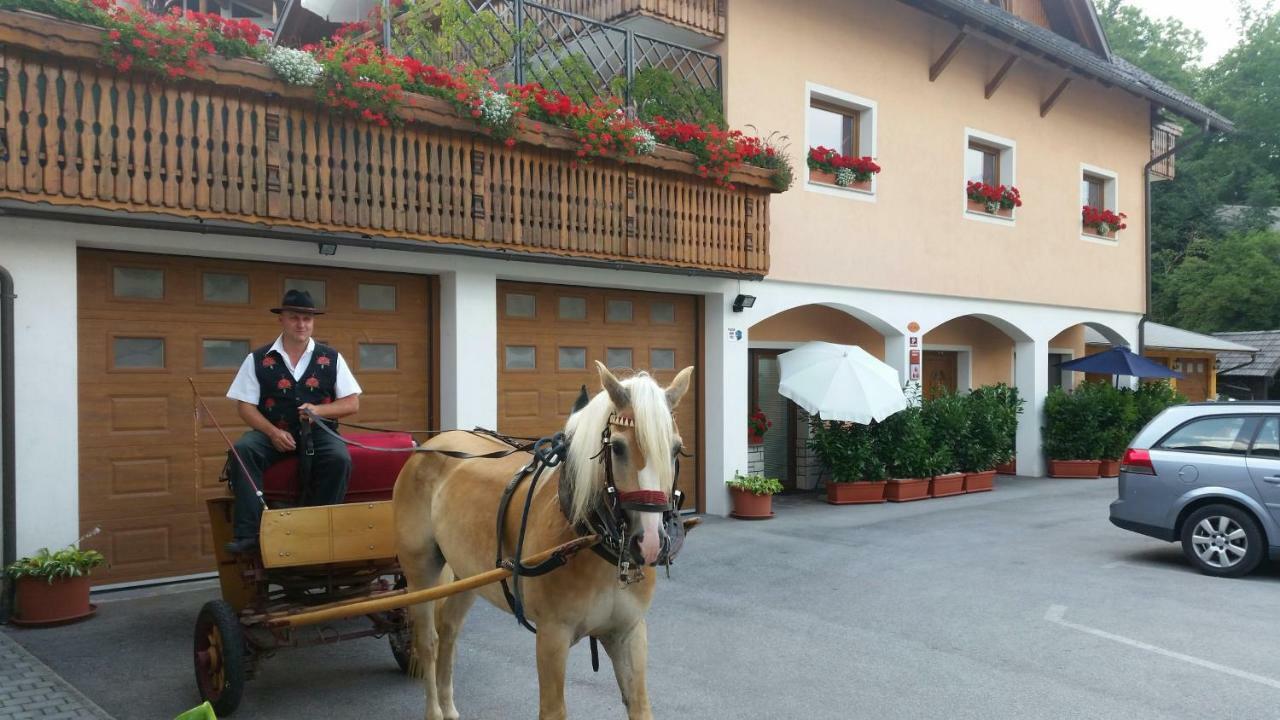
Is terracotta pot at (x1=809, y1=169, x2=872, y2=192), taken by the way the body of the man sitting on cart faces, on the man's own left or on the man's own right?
on the man's own left

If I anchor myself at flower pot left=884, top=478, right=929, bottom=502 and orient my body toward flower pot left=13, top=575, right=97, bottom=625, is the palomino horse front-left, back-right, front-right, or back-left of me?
front-left

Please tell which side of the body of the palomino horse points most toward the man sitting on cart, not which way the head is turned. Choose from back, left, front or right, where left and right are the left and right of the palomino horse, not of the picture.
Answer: back

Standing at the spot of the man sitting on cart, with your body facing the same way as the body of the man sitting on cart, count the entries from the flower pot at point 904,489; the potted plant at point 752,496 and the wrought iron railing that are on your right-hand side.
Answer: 0

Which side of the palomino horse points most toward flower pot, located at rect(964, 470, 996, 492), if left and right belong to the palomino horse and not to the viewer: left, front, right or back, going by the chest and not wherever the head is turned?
left

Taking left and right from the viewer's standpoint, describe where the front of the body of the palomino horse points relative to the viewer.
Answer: facing the viewer and to the right of the viewer

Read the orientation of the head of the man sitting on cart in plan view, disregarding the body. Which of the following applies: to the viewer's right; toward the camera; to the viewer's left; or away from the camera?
toward the camera

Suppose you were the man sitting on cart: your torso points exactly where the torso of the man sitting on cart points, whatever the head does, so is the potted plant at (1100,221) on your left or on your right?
on your left

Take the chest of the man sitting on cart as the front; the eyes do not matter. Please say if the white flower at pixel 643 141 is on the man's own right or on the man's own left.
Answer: on the man's own left

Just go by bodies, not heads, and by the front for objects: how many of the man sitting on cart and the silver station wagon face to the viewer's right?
1

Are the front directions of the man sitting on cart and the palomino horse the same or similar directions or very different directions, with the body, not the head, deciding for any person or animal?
same or similar directions

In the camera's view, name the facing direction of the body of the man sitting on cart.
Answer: toward the camera

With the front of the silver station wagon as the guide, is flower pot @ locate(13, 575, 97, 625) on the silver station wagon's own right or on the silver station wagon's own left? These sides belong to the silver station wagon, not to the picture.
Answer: on the silver station wagon's own right

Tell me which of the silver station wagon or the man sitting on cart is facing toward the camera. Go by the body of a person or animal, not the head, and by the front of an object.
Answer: the man sitting on cart

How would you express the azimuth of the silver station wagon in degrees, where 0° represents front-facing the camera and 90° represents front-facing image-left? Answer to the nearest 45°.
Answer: approximately 270°
